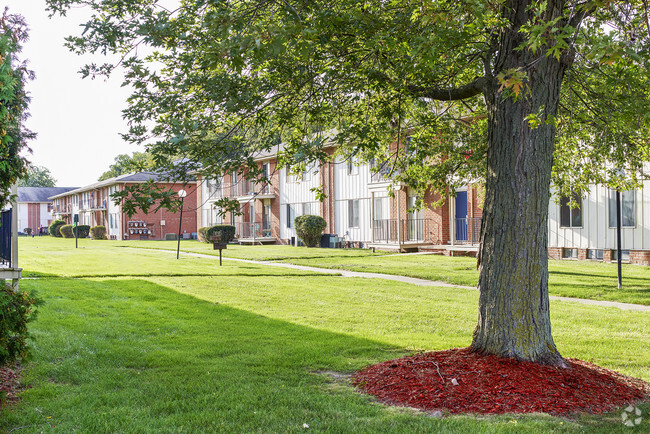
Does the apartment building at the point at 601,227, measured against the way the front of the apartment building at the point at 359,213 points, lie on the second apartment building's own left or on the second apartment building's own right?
on the second apartment building's own left

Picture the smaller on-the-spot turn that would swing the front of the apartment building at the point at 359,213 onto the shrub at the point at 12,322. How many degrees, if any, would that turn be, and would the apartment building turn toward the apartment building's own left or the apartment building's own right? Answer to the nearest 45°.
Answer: approximately 45° to the apartment building's own left

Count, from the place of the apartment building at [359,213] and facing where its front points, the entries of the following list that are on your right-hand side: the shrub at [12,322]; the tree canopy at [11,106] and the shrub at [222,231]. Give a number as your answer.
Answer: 1

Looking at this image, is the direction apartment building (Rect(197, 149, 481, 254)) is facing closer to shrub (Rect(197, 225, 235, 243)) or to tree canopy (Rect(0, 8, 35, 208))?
the tree canopy

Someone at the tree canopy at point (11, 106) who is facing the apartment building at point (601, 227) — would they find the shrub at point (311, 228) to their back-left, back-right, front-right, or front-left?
front-left

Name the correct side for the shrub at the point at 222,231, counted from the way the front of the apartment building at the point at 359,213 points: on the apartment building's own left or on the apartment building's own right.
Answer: on the apartment building's own right

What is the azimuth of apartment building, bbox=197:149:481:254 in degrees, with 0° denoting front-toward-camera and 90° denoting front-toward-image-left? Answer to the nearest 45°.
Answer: approximately 45°

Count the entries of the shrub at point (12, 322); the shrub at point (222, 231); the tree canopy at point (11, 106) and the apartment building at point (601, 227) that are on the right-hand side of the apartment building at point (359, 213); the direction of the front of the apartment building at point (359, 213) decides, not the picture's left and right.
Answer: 1

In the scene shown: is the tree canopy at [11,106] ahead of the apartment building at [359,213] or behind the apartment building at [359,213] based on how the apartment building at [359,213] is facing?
ahead
